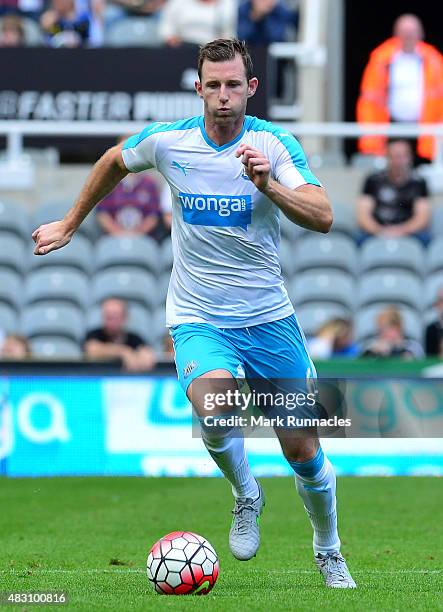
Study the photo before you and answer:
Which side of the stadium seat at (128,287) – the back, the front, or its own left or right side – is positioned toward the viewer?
front

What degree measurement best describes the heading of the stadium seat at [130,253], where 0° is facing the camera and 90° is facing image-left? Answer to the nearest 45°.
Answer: approximately 0°

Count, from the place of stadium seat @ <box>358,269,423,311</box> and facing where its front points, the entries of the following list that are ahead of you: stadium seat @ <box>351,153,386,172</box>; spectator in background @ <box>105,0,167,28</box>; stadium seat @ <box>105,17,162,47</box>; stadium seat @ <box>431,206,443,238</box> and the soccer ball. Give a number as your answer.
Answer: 1

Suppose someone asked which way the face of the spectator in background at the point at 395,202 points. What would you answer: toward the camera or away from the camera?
toward the camera

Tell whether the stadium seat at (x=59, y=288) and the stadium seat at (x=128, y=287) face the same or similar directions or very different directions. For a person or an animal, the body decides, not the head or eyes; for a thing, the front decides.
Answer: same or similar directions

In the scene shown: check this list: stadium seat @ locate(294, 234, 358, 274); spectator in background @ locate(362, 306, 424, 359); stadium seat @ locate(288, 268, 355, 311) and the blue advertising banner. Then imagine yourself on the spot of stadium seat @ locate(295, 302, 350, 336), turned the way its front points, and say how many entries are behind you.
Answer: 2

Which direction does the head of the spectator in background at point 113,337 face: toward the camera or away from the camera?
toward the camera

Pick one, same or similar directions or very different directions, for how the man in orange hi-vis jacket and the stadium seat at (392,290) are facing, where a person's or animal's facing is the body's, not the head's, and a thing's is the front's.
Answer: same or similar directions

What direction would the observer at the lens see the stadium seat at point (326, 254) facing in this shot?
facing the viewer

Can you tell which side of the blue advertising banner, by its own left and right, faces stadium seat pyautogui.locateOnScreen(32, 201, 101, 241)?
back

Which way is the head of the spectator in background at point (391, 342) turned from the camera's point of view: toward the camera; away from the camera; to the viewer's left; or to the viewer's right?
toward the camera

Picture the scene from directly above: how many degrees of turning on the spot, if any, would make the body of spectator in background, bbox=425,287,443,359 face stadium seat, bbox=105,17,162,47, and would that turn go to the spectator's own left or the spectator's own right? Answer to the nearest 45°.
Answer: approximately 135° to the spectator's own right

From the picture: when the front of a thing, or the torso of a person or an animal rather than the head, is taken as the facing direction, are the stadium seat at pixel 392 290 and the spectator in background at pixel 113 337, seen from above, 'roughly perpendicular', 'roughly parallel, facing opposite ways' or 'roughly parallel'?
roughly parallel
